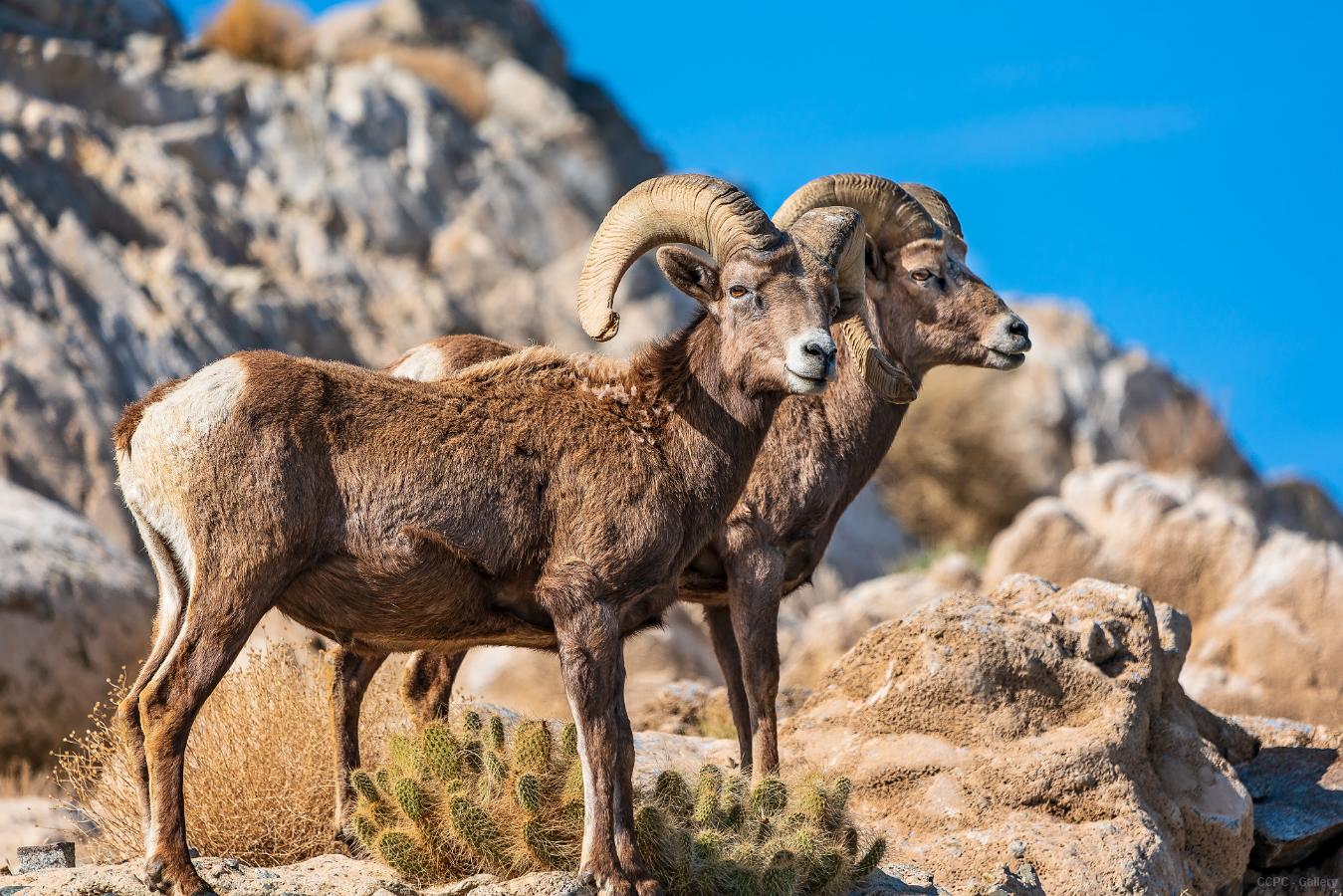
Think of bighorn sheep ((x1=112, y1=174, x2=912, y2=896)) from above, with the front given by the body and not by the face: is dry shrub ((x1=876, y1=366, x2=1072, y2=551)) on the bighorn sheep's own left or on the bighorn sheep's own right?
on the bighorn sheep's own left

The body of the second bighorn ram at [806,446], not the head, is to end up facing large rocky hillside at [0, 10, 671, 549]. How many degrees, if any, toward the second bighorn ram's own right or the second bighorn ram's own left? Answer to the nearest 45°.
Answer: approximately 135° to the second bighorn ram's own left

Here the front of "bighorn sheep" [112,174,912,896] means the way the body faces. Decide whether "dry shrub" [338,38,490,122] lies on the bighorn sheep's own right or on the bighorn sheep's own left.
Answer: on the bighorn sheep's own left

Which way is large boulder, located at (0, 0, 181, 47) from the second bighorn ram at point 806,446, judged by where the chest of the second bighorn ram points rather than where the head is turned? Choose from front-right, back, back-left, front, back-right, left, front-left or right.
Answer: back-left

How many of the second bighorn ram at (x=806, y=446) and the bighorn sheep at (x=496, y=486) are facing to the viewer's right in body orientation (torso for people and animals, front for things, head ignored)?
2

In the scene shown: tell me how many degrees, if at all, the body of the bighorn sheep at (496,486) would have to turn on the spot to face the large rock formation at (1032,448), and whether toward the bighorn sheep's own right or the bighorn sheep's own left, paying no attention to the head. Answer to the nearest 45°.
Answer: approximately 45° to the bighorn sheep's own left

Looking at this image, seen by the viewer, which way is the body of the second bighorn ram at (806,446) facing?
to the viewer's right

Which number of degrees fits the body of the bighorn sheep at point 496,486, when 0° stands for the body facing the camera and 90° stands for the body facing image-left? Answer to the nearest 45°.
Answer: approximately 270°
